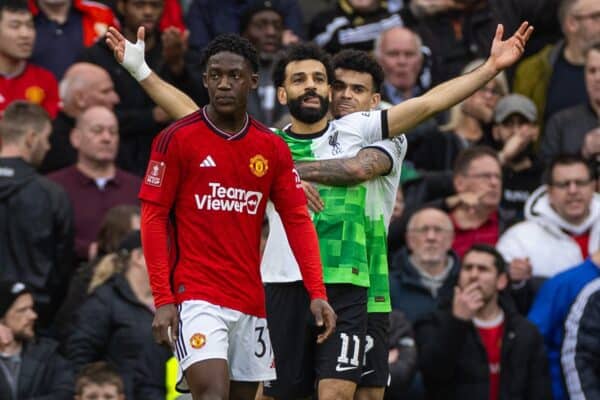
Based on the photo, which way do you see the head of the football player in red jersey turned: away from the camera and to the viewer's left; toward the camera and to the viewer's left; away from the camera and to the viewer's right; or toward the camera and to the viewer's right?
toward the camera and to the viewer's left

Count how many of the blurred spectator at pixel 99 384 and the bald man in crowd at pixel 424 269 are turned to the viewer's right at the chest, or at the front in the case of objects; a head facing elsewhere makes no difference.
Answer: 0

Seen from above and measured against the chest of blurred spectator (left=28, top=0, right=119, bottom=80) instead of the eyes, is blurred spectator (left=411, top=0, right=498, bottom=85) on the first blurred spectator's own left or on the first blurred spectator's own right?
on the first blurred spectator's own left

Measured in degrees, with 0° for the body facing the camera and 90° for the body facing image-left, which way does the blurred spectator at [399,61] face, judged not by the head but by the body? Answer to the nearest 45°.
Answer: approximately 0°
